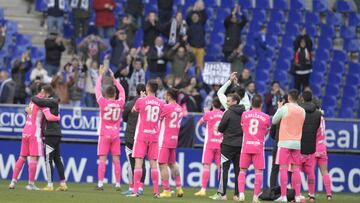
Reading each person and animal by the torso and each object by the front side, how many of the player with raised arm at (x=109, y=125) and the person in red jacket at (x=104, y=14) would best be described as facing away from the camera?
1

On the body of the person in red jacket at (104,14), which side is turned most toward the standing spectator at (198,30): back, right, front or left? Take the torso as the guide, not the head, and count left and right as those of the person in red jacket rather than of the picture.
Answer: left

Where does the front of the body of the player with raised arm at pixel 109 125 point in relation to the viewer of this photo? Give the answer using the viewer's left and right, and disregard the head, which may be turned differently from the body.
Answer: facing away from the viewer

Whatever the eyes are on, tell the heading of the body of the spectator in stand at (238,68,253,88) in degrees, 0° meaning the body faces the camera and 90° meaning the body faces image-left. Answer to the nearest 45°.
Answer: approximately 0°

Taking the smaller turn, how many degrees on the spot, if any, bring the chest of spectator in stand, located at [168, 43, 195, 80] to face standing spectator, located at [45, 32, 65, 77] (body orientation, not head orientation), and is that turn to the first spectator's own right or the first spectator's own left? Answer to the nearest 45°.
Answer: approximately 90° to the first spectator's own right

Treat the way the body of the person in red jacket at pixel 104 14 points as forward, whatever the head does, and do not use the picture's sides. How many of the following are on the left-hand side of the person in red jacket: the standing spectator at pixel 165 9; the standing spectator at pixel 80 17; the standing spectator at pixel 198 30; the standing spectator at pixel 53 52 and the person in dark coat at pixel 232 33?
3

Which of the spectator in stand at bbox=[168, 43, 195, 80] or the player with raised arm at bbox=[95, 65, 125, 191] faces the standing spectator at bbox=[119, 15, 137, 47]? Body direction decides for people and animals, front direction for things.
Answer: the player with raised arm
